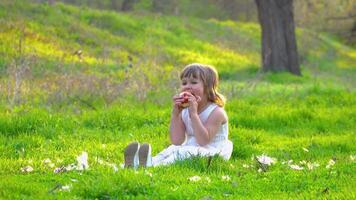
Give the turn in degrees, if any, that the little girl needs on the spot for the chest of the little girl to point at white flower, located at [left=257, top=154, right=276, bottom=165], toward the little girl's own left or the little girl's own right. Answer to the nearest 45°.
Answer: approximately 135° to the little girl's own left

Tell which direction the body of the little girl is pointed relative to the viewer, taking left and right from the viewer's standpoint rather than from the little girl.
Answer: facing the viewer and to the left of the viewer

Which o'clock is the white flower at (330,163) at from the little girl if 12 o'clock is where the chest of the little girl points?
The white flower is roughly at 8 o'clock from the little girl.

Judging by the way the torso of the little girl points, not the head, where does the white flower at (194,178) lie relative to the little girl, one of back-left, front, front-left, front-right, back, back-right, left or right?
front-left

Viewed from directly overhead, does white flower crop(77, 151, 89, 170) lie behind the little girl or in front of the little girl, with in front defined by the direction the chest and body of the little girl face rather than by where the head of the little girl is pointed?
in front

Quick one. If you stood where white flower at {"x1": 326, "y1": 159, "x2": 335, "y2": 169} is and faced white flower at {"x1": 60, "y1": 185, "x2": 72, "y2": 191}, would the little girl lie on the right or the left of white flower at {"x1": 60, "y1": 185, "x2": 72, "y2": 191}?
right
